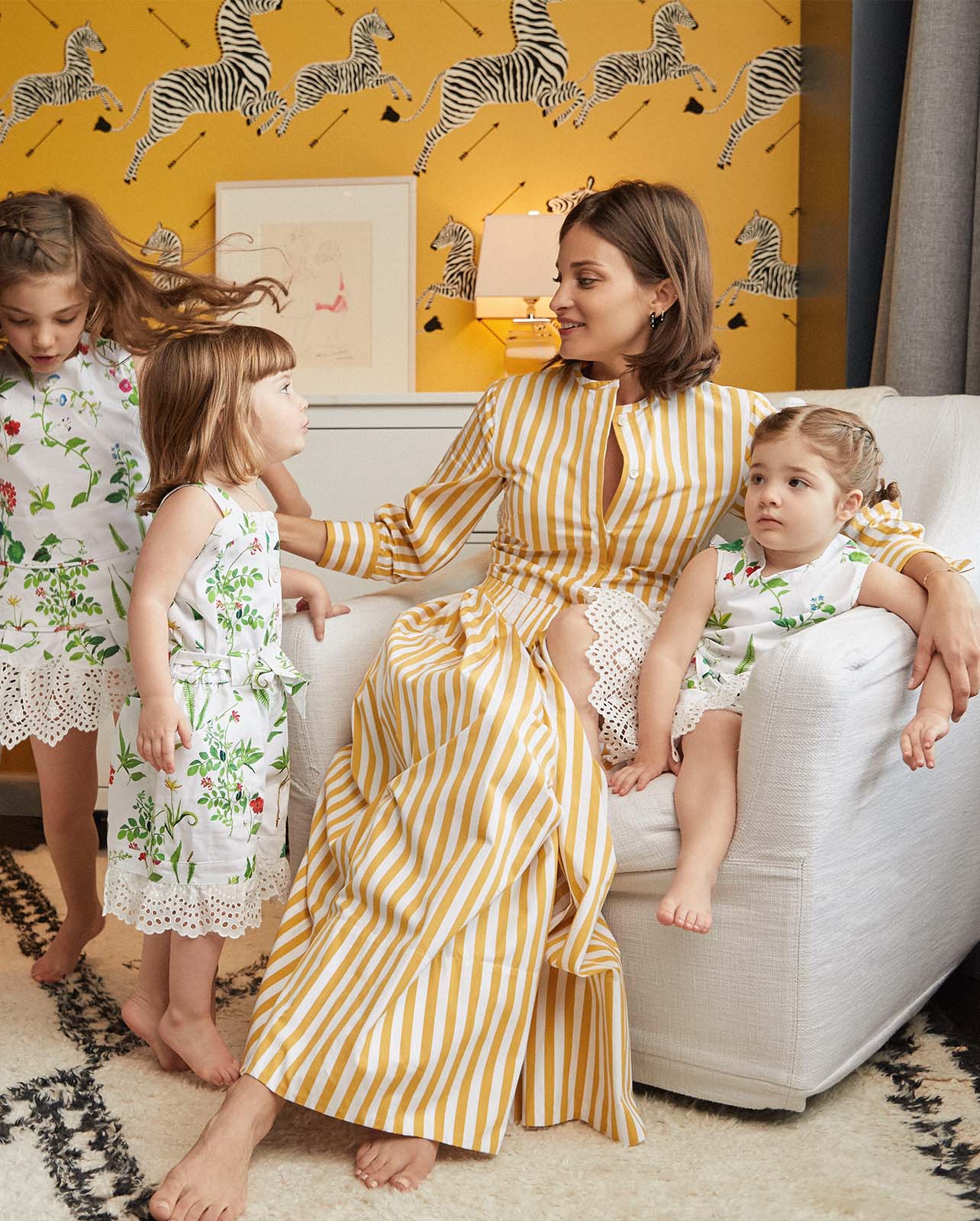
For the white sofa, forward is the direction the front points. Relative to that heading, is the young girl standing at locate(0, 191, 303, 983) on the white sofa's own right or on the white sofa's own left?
on the white sofa's own right

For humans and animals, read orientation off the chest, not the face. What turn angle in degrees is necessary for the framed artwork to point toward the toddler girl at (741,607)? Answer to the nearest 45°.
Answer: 0° — it already faces them

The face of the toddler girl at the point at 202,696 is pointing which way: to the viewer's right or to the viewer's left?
to the viewer's right

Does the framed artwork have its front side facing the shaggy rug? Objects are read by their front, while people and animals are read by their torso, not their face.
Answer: yes

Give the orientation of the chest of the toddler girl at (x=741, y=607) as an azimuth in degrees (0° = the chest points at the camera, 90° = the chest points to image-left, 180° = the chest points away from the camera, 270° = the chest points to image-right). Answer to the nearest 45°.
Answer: approximately 45°

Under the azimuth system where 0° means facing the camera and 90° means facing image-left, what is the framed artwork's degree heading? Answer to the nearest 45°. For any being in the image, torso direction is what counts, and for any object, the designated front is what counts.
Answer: approximately 0°

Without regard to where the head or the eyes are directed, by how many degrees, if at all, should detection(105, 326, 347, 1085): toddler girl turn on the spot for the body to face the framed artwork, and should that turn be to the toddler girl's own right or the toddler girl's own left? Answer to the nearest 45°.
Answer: approximately 135° to the toddler girl's own left
